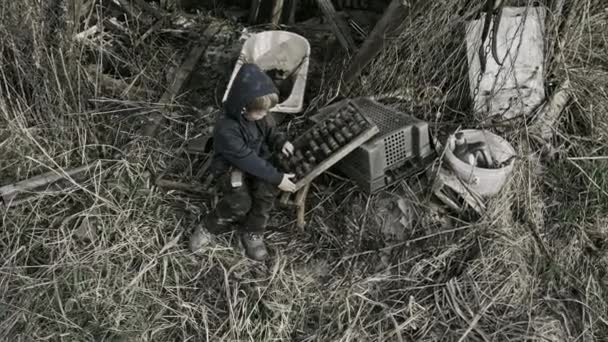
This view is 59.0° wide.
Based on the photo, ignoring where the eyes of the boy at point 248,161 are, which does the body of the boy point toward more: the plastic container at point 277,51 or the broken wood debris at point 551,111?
the broken wood debris

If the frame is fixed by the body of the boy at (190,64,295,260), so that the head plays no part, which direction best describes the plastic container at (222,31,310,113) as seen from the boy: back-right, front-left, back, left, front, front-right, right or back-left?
back-left

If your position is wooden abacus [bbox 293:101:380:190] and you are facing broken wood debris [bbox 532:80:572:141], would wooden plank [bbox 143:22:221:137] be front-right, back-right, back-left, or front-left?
back-left

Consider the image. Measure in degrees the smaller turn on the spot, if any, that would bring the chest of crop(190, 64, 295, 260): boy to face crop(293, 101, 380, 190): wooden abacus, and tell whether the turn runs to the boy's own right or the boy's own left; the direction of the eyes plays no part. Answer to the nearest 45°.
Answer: approximately 45° to the boy's own left

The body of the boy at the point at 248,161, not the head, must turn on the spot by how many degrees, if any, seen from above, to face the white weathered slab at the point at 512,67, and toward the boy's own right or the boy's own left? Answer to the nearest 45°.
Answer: approximately 90° to the boy's own left

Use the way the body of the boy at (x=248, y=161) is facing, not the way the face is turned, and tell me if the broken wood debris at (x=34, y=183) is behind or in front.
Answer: behind

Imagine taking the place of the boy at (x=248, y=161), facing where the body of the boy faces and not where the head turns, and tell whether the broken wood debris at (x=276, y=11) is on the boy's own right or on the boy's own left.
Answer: on the boy's own left

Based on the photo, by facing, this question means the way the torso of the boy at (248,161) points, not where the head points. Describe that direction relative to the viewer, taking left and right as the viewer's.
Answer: facing the viewer and to the right of the viewer

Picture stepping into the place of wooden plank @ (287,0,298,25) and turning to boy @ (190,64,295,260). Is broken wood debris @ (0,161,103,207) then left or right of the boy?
right
